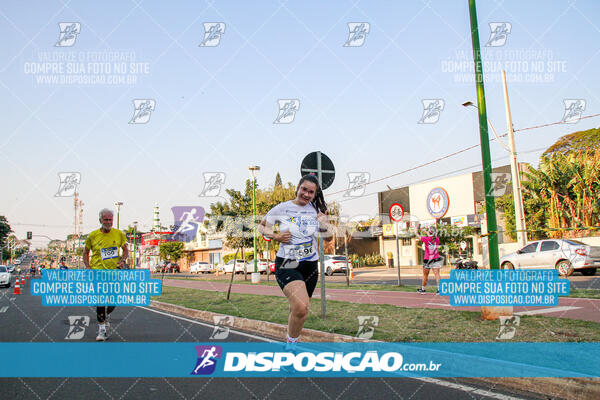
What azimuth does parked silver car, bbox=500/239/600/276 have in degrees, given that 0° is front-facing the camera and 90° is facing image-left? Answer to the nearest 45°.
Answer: approximately 135°

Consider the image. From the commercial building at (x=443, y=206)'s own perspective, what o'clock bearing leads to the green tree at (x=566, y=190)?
The green tree is roughly at 9 o'clock from the commercial building.

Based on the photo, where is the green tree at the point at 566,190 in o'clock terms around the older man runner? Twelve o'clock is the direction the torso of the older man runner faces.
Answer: The green tree is roughly at 8 o'clock from the older man runner.

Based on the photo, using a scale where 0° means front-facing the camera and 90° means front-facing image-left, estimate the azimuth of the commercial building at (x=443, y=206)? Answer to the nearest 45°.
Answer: approximately 45°
